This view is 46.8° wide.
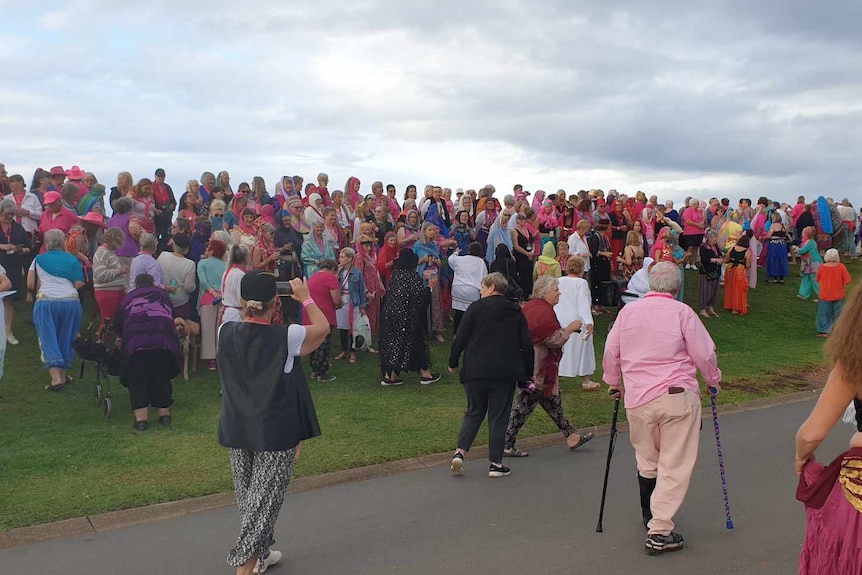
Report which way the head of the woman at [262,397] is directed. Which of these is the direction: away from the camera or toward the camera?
away from the camera

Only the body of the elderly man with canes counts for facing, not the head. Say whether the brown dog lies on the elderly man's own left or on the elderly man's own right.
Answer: on the elderly man's own left

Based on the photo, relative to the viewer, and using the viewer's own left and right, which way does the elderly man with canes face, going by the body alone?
facing away from the viewer

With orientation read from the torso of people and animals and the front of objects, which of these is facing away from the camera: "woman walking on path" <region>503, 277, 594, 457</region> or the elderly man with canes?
the elderly man with canes

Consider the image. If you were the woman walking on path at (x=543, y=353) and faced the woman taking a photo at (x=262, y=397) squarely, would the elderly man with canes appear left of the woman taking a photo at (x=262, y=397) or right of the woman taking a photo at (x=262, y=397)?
left

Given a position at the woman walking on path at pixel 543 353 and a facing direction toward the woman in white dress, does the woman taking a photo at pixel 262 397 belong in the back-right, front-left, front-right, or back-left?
back-left

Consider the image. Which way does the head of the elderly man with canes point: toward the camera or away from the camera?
away from the camera
